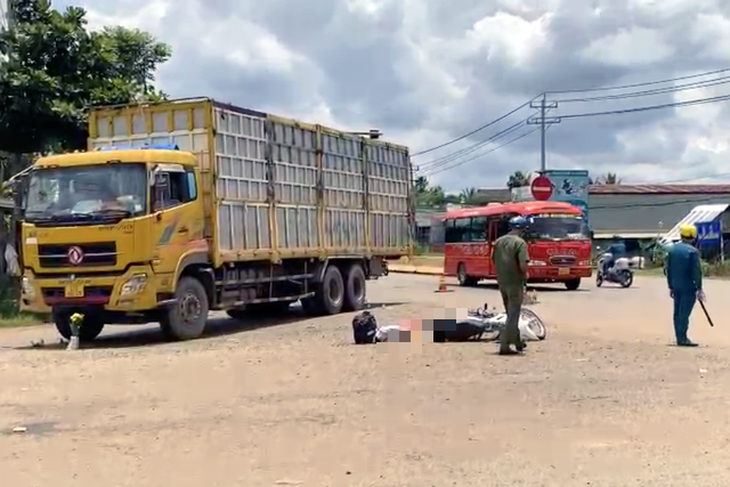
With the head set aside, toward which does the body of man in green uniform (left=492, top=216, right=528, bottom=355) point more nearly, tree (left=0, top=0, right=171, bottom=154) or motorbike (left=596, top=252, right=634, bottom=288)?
the motorbike

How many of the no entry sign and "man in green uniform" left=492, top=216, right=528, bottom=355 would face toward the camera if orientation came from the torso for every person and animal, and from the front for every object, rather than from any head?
1

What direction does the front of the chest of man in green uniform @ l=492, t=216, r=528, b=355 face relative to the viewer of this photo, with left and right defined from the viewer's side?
facing away from the viewer and to the right of the viewer

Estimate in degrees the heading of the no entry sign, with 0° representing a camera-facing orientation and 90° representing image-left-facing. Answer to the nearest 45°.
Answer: approximately 0°

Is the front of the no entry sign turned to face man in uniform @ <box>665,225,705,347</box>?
yes

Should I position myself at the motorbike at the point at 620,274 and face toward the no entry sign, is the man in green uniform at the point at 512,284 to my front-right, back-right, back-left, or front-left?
back-left

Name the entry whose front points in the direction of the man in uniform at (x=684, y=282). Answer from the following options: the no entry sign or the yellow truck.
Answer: the no entry sign

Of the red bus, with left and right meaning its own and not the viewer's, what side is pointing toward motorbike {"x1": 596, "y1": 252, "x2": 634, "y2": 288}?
left

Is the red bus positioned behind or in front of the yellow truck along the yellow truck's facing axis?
behind
